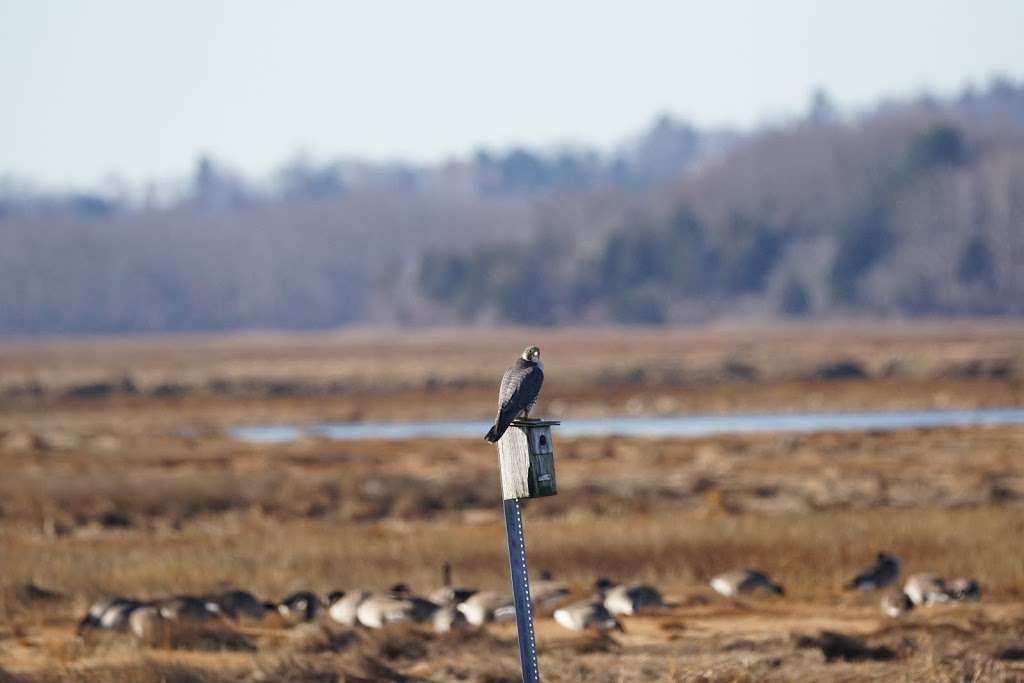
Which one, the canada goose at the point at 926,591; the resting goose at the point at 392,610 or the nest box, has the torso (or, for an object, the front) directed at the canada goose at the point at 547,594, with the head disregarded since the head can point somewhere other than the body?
the canada goose at the point at 926,591

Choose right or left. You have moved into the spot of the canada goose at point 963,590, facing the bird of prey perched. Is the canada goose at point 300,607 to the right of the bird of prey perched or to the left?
right

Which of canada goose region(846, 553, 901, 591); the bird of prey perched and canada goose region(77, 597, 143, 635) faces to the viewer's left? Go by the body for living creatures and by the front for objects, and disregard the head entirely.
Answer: canada goose region(77, 597, 143, 635)

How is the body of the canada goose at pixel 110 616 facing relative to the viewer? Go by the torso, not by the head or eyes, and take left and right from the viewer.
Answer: facing to the left of the viewer

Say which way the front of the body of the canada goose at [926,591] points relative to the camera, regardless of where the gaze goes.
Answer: to the viewer's left

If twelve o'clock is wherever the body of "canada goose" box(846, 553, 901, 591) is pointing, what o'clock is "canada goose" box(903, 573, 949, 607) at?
"canada goose" box(903, 573, 949, 607) is roughly at 2 o'clock from "canada goose" box(846, 553, 901, 591).

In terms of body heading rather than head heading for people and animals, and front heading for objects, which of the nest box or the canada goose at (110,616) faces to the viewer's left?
the canada goose
